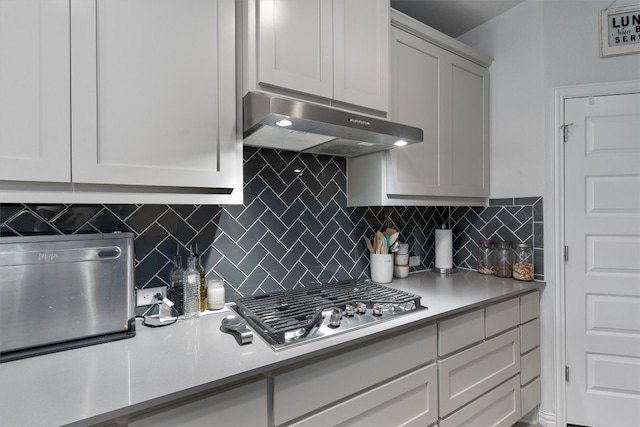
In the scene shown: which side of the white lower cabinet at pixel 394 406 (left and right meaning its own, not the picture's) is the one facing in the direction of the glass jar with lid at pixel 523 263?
left

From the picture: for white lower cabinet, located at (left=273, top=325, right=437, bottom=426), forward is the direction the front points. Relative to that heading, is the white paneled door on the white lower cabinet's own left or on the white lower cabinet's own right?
on the white lower cabinet's own left

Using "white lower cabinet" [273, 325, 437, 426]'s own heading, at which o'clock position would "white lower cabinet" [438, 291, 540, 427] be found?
"white lower cabinet" [438, 291, 540, 427] is roughly at 9 o'clock from "white lower cabinet" [273, 325, 437, 426].

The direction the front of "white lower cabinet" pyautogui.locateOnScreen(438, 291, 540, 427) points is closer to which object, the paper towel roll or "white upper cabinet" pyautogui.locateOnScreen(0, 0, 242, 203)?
the white upper cabinet

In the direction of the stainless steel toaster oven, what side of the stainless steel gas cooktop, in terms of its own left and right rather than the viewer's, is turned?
right

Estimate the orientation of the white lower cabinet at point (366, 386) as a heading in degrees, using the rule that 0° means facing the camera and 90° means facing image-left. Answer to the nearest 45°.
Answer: approximately 315°

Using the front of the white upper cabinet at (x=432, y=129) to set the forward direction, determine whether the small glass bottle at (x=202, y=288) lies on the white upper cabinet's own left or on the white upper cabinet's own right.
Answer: on the white upper cabinet's own right

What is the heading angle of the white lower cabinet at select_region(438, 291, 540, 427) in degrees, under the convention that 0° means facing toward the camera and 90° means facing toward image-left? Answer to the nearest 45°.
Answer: approximately 315°

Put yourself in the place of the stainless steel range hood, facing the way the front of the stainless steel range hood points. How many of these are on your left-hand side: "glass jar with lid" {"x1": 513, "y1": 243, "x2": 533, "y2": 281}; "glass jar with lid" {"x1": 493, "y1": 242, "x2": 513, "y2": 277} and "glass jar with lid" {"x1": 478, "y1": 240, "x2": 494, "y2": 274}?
3
